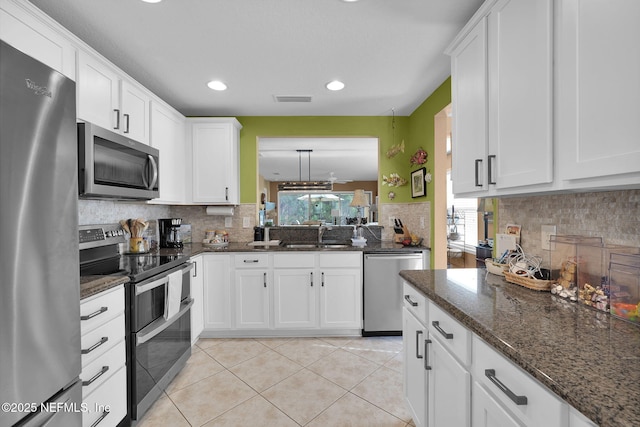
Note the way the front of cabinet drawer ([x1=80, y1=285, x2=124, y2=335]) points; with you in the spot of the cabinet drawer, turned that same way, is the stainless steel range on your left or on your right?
on your left

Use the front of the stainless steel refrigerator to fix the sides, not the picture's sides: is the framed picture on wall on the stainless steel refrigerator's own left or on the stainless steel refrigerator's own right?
on the stainless steel refrigerator's own left

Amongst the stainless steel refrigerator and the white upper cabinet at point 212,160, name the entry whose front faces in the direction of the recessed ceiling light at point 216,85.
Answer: the white upper cabinet

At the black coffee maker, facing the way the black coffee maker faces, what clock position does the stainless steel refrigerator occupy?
The stainless steel refrigerator is roughly at 2 o'clock from the black coffee maker.

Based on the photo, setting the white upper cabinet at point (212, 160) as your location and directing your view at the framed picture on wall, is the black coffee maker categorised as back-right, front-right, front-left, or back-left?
back-right

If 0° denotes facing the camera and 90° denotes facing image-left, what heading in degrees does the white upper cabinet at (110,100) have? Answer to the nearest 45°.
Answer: approximately 315°

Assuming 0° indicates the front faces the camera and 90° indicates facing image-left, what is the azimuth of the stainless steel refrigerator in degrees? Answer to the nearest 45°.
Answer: approximately 315°

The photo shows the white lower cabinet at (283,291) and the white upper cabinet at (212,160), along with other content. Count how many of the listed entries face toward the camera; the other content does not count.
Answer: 2

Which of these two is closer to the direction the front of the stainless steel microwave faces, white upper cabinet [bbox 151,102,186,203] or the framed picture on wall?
the framed picture on wall

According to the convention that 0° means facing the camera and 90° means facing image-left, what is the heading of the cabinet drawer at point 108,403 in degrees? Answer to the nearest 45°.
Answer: approximately 315°

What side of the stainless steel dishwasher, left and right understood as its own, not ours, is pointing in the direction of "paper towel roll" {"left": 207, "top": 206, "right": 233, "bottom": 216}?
right
